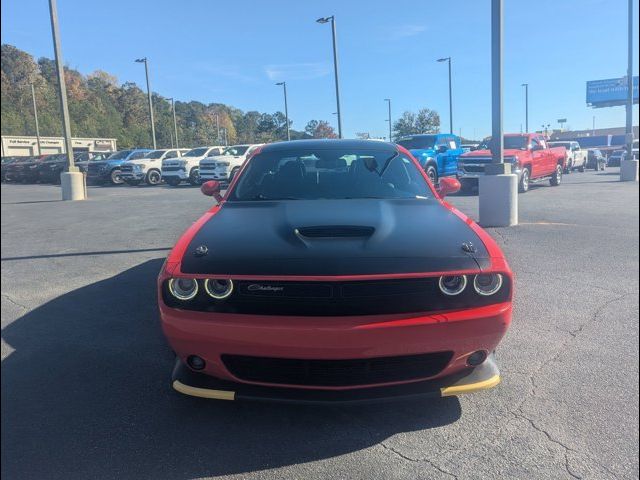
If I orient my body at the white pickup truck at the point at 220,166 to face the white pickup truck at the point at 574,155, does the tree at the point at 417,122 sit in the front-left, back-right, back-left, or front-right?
front-left

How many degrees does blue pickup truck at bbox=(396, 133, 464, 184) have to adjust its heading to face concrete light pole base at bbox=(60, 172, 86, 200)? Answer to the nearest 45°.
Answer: approximately 45° to its right

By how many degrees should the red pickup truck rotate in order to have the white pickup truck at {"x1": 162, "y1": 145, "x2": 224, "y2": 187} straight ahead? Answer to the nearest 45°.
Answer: approximately 45° to its right

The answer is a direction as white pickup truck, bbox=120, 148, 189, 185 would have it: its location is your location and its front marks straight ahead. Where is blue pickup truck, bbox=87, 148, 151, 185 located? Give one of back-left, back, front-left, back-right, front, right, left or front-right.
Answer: right

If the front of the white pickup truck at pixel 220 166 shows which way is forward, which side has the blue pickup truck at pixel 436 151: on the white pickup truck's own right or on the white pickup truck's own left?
on the white pickup truck's own left

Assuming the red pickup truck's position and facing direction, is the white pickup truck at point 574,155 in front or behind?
behind

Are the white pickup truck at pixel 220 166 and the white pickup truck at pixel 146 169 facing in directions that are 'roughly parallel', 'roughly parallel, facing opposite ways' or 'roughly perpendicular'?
roughly parallel

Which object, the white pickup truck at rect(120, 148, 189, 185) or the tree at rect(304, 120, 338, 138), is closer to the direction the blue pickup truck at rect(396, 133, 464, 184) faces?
the white pickup truck

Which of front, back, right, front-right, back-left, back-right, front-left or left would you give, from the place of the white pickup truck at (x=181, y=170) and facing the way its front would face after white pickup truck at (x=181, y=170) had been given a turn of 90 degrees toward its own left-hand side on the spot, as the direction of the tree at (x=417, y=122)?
left

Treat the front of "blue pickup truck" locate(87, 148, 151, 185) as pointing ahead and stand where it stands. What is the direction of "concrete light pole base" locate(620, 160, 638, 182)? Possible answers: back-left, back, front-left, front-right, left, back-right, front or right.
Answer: left

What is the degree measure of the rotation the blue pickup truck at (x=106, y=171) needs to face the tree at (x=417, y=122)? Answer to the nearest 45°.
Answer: approximately 180°

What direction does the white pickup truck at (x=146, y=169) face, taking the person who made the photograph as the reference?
facing the viewer and to the left of the viewer

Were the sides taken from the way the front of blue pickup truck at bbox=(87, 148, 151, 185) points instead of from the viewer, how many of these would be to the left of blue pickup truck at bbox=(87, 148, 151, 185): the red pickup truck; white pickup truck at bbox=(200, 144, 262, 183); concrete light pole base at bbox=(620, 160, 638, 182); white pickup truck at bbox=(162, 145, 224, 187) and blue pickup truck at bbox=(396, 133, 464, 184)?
5

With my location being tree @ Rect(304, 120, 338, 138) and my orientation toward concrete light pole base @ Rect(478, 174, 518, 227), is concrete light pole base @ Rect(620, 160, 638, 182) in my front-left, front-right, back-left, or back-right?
front-left

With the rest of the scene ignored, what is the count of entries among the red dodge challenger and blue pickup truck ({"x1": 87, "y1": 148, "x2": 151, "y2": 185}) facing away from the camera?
0

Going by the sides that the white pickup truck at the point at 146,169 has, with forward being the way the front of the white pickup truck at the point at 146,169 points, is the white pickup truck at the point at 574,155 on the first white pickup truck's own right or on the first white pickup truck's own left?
on the first white pickup truck's own left
